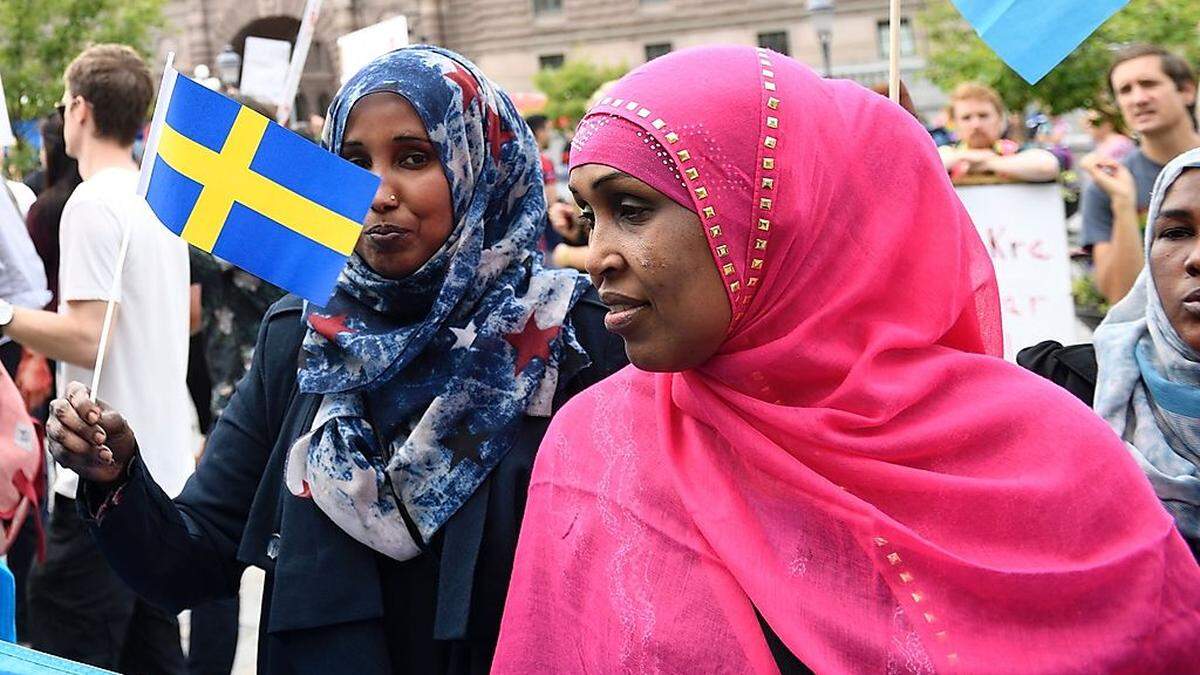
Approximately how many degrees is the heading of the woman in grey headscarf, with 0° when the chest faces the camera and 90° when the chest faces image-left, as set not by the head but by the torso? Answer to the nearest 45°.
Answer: approximately 0°

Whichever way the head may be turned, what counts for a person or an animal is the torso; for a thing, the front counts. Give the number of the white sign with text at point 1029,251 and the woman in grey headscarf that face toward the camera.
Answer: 2

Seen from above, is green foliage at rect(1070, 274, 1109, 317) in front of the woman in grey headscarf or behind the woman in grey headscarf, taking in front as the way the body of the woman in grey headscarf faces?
behind

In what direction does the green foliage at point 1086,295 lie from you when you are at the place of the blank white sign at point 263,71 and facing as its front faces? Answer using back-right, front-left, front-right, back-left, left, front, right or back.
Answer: front-left

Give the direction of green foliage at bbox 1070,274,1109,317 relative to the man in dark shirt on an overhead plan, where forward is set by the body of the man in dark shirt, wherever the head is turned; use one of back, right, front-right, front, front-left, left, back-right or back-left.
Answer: back-right

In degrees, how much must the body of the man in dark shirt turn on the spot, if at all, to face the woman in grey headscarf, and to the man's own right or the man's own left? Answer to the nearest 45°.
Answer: approximately 45° to the man's own left
